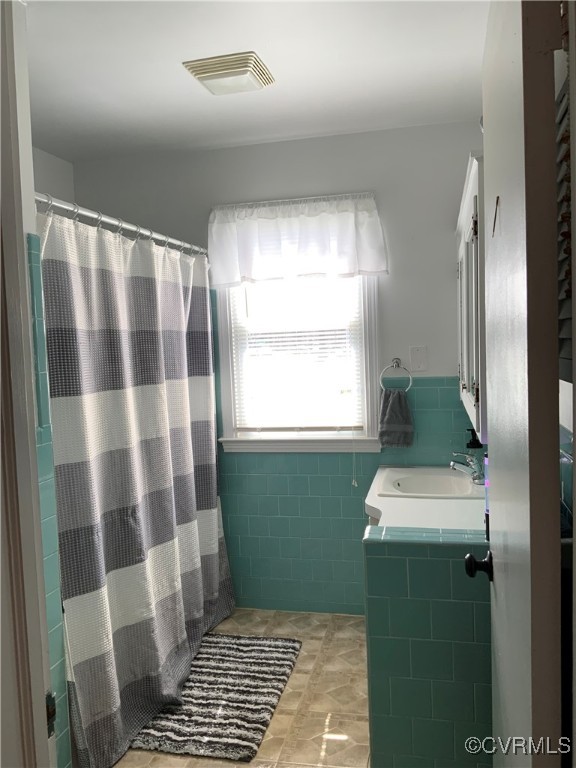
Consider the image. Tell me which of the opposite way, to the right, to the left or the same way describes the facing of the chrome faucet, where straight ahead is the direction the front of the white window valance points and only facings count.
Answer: to the right

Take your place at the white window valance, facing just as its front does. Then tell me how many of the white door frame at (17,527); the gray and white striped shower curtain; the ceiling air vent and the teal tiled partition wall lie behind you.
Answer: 0

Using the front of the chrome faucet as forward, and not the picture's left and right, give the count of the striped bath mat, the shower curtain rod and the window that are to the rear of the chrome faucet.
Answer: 0

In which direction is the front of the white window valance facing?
toward the camera

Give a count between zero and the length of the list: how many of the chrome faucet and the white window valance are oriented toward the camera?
1

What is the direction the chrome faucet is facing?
to the viewer's left

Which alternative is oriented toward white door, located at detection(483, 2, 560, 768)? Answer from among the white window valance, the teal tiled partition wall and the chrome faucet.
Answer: the white window valance

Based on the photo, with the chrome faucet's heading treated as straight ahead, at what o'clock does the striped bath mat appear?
The striped bath mat is roughly at 11 o'clock from the chrome faucet.

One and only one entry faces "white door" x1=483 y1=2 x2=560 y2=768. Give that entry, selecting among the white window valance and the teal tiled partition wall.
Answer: the white window valance
